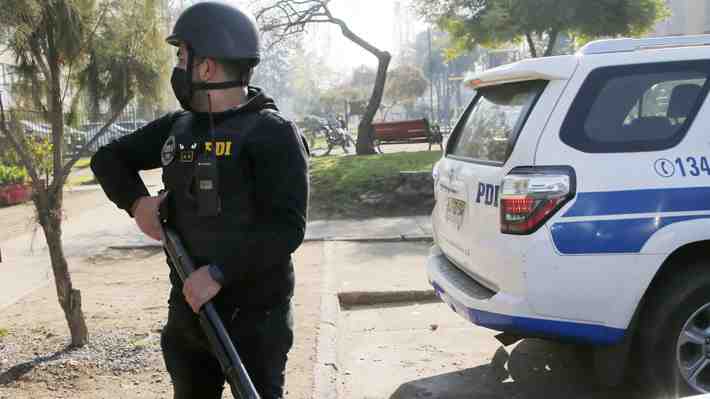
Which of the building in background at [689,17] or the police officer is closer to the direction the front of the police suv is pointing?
the building in background

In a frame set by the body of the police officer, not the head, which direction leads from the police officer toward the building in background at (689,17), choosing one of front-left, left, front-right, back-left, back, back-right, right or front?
back

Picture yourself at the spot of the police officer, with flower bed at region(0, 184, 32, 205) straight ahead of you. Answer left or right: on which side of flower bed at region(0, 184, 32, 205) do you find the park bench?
right

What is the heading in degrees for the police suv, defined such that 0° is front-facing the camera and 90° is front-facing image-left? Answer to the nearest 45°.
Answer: approximately 225°

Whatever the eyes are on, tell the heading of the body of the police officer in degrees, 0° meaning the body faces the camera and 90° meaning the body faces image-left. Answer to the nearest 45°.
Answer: approximately 45°

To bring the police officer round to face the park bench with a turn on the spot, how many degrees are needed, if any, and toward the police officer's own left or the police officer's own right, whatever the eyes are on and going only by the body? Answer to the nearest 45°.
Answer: approximately 135° to the police officer's own right

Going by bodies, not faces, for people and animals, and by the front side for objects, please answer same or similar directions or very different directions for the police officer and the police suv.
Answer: very different directions

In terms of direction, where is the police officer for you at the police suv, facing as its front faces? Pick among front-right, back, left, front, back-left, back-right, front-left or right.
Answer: back
